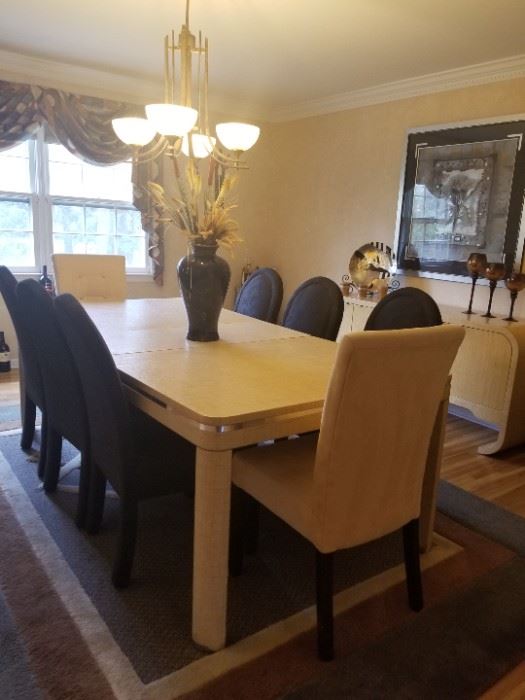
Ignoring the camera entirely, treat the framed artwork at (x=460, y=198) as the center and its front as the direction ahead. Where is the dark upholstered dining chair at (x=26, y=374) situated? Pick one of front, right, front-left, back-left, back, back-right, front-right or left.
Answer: front

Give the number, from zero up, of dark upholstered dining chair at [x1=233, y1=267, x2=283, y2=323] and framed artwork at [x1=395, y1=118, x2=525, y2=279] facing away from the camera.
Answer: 0

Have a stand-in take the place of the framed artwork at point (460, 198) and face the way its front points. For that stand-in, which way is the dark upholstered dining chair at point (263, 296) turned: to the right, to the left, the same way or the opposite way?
the same way

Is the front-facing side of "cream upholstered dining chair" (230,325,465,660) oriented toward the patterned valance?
yes

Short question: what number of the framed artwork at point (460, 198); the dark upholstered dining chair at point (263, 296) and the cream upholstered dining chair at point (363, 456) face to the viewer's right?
0

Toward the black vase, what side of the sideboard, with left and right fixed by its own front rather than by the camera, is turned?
front

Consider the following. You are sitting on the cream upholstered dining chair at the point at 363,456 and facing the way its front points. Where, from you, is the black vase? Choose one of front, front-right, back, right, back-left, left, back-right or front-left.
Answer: front

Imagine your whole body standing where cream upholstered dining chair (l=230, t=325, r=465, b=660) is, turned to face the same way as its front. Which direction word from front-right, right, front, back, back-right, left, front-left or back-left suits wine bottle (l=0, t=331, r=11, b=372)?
front

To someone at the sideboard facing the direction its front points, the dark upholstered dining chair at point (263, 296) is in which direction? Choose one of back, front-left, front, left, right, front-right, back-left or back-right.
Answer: front-right

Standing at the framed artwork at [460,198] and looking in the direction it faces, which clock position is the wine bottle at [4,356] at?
The wine bottle is roughly at 1 o'clock from the framed artwork.

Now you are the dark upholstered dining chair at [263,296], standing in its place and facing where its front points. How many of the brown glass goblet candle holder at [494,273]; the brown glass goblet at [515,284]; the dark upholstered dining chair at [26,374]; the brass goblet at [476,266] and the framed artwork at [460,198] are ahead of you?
1

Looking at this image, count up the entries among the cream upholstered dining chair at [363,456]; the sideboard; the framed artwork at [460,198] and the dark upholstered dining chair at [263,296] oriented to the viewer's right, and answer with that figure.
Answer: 0

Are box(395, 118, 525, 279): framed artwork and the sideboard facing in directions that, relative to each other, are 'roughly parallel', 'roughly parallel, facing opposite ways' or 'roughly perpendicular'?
roughly parallel

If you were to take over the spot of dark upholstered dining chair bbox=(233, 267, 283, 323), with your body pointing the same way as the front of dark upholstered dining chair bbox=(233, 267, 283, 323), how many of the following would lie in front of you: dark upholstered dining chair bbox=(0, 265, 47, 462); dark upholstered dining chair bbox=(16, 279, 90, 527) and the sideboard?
2

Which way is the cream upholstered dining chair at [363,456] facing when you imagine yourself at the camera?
facing away from the viewer and to the left of the viewer

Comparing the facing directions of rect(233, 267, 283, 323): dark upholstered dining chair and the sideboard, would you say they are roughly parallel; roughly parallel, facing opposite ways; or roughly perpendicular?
roughly parallel

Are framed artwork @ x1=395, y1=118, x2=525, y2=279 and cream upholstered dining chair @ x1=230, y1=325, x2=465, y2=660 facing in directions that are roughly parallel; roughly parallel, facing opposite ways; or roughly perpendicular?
roughly perpendicular

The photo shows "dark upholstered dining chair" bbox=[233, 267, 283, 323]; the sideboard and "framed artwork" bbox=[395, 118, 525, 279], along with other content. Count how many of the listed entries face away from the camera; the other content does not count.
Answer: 0

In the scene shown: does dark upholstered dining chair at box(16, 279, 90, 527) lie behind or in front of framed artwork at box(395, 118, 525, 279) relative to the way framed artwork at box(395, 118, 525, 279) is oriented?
in front
